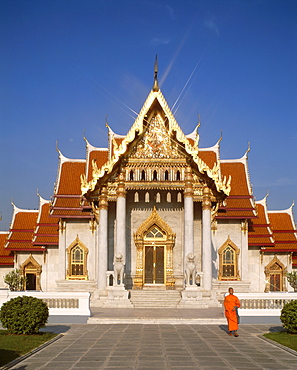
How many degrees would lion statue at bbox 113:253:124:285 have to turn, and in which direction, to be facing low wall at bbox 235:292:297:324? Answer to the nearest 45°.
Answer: approximately 45° to its left

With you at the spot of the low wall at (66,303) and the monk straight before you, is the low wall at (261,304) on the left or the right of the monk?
left

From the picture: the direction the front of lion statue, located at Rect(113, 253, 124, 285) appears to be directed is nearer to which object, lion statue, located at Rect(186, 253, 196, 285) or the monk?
the monk

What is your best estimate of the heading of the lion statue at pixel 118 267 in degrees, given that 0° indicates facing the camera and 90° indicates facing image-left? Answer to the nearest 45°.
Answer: approximately 0°

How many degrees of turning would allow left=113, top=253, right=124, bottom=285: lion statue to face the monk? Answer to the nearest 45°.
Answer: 0° — it already faces them
